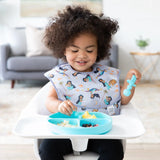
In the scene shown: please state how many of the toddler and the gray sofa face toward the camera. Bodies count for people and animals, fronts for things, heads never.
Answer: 2

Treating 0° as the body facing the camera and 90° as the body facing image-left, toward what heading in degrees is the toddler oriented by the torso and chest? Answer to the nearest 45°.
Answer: approximately 0°

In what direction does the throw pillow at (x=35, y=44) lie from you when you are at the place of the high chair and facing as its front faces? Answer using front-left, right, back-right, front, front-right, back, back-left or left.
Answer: back

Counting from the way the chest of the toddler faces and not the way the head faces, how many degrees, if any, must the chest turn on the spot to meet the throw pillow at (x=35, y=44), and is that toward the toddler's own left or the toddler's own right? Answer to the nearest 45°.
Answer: approximately 180°

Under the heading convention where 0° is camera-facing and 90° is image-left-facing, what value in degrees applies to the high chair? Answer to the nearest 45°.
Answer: approximately 0°

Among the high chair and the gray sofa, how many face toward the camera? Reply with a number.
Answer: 2
